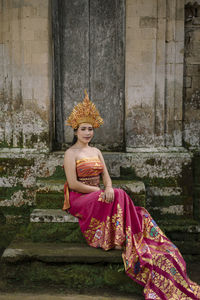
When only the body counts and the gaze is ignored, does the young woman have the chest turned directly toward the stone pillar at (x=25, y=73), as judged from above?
no

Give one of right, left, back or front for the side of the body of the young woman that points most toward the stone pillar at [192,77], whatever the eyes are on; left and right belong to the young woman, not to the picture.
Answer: left

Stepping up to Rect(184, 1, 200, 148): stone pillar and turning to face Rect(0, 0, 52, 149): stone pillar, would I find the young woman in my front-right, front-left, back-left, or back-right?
front-left

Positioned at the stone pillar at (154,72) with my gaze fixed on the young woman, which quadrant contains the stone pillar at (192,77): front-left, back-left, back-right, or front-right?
back-left

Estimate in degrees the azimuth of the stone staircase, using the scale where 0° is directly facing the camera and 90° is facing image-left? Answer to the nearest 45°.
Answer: approximately 0°

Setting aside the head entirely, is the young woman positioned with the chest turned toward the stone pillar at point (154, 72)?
no

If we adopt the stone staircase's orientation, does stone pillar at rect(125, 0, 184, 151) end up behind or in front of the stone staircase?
behind

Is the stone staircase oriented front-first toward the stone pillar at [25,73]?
no

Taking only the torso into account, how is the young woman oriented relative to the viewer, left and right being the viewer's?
facing the viewer and to the right of the viewer

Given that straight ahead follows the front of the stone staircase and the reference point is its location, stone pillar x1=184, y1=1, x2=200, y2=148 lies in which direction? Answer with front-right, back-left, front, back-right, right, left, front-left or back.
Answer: back-left
